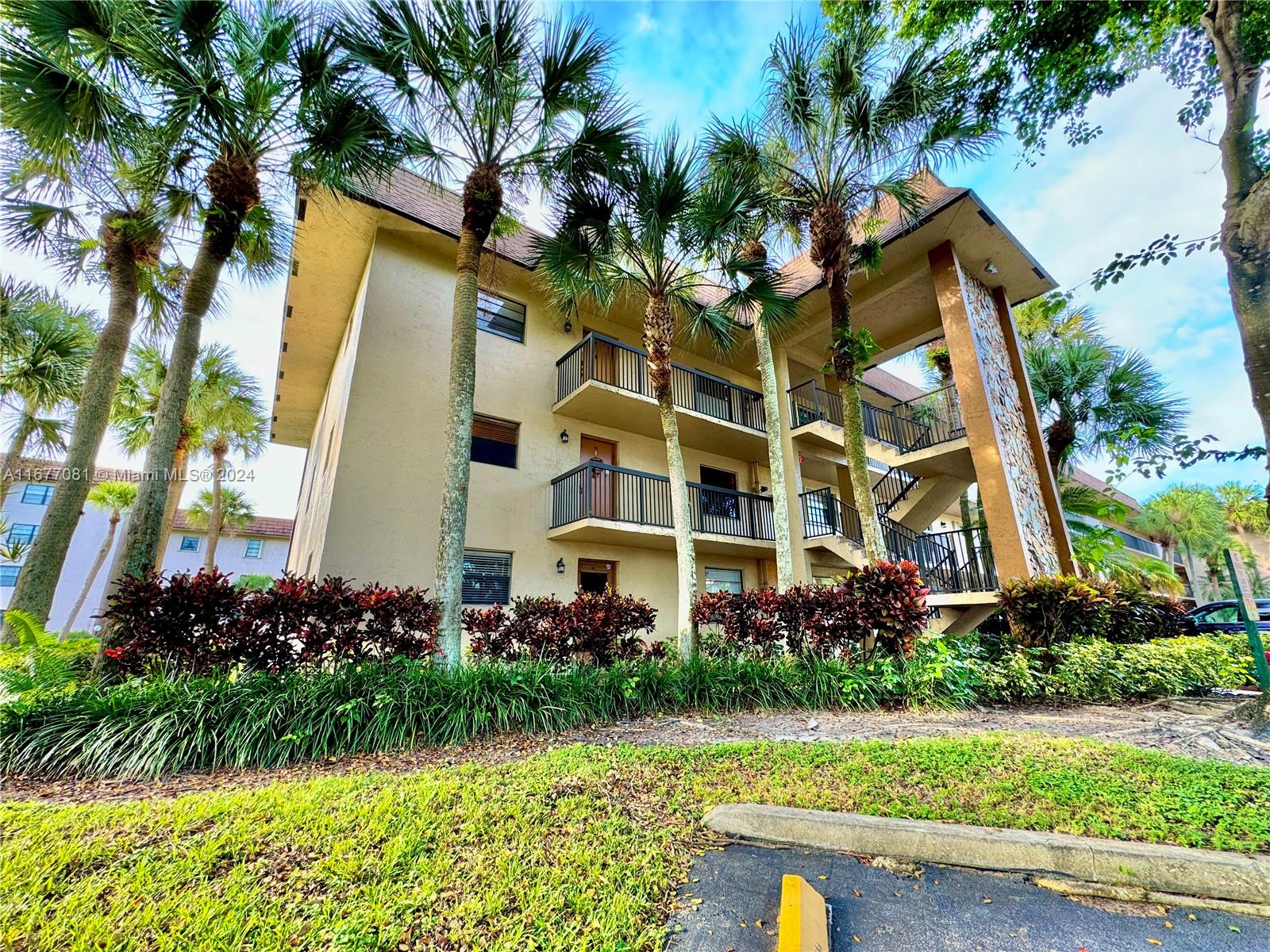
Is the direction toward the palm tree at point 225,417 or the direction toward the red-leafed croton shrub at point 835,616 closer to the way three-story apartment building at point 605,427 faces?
the red-leafed croton shrub

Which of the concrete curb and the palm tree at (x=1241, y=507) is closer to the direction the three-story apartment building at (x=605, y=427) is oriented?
the concrete curb

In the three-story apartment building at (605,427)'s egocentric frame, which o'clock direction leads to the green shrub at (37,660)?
The green shrub is roughly at 3 o'clock from the three-story apartment building.

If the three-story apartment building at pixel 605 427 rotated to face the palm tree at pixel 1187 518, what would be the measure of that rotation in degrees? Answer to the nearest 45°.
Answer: approximately 90° to its left

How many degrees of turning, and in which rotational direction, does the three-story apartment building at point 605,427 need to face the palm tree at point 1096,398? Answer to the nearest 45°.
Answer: approximately 45° to its left

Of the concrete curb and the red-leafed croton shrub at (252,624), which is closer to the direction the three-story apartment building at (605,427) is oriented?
the concrete curb

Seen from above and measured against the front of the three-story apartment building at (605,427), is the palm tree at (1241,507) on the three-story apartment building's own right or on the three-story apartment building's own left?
on the three-story apartment building's own left

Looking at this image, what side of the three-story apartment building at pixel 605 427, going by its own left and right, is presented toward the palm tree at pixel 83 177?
right

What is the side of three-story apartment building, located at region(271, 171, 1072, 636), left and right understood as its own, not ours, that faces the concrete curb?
front

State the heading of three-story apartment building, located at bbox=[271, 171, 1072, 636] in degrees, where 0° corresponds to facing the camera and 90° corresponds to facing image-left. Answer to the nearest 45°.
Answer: approximately 315°

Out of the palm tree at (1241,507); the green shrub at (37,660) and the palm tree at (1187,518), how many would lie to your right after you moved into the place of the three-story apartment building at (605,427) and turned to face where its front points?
1

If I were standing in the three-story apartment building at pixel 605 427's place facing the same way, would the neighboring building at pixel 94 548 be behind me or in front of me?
behind

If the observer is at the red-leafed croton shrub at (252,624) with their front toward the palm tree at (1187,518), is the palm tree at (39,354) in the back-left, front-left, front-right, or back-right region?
back-left
